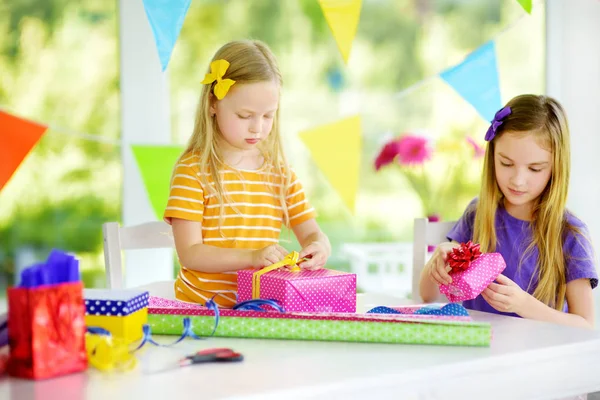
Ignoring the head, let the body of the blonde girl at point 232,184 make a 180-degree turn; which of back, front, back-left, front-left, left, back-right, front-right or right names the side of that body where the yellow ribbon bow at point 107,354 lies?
back-left

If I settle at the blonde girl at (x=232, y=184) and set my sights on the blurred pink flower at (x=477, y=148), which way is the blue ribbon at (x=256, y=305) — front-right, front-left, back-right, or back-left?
back-right

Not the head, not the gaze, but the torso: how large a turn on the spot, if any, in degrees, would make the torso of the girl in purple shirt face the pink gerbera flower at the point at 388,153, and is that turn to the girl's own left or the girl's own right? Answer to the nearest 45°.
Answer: approximately 90° to the girl's own right

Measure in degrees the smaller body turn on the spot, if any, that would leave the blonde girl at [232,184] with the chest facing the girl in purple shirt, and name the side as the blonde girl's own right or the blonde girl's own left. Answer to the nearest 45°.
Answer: approximately 45° to the blonde girl's own left

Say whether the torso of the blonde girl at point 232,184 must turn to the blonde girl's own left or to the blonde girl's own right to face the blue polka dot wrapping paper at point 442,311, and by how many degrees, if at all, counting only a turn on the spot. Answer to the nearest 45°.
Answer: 0° — they already face it

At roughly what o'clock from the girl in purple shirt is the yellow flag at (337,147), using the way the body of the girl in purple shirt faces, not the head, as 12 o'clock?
The yellow flag is roughly at 3 o'clock from the girl in purple shirt.

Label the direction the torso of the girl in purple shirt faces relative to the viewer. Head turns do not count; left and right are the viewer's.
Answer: facing the viewer and to the left of the viewer

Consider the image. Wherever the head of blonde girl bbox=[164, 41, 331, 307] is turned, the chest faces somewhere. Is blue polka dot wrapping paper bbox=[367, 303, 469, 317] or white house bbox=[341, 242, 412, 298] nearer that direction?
the blue polka dot wrapping paper

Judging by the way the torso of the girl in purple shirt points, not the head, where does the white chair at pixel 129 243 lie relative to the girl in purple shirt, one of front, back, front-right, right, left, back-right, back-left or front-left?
front-right

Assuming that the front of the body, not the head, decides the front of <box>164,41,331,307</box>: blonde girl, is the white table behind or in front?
in front

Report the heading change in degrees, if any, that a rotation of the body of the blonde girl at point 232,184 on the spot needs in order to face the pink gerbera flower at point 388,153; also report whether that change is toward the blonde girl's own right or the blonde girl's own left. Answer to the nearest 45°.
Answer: approximately 90° to the blonde girl's own left

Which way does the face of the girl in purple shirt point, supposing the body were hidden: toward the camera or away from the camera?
toward the camera

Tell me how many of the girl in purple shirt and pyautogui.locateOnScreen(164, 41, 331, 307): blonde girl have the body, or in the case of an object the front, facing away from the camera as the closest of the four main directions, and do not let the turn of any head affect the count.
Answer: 0

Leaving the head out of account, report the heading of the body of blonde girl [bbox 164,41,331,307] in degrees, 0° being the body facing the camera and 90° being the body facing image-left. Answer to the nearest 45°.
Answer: approximately 315°
